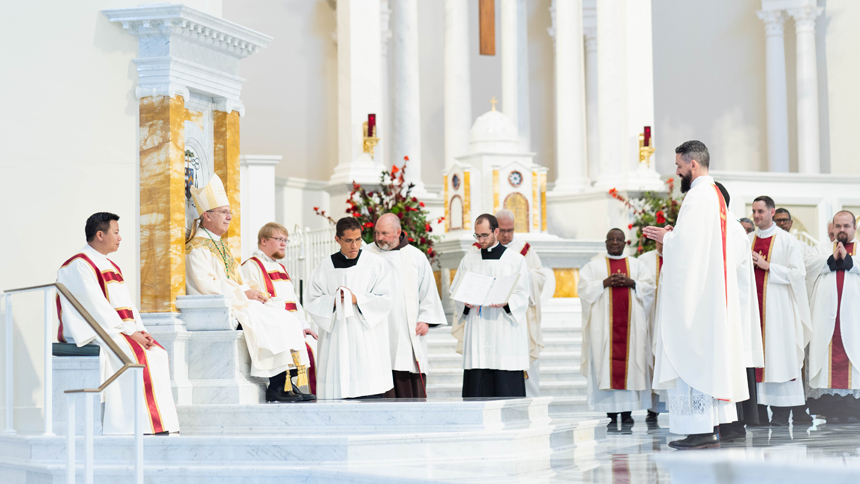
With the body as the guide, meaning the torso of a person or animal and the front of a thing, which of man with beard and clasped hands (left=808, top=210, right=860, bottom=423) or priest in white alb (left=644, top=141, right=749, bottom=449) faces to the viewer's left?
the priest in white alb

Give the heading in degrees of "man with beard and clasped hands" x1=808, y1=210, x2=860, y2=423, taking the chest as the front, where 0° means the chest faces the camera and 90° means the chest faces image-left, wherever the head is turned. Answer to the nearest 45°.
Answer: approximately 0°

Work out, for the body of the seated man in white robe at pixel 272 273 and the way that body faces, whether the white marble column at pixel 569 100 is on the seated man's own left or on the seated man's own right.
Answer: on the seated man's own left

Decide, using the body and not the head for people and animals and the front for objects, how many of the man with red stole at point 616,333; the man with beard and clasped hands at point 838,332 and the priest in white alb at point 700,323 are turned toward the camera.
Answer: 2

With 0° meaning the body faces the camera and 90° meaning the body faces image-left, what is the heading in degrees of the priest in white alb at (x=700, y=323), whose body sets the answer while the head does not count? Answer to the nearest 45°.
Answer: approximately 90°

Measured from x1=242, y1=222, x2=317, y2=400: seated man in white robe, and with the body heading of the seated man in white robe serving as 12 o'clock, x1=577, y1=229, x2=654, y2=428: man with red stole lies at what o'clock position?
The man with red stole is roughly at 10 o'clock from the seated man in white robe.
